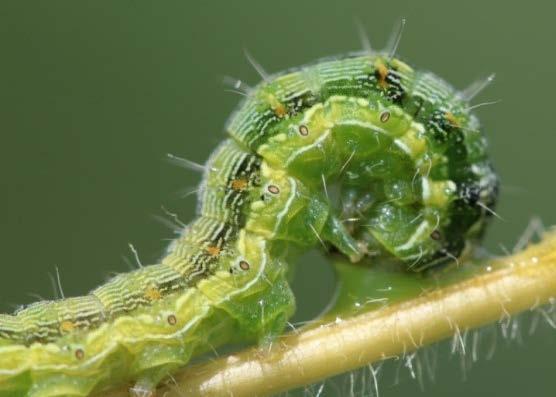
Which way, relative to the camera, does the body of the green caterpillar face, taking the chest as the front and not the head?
to the viewer's right
